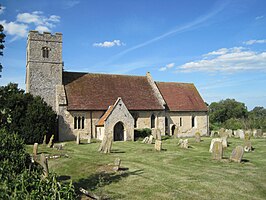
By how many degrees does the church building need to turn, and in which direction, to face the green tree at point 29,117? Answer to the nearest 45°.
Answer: approximately 45° to its right

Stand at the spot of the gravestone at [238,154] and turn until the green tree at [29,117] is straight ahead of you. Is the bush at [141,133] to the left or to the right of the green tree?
right

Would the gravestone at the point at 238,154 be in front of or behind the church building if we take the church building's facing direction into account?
in front

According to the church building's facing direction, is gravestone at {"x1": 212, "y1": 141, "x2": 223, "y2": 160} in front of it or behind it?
in front

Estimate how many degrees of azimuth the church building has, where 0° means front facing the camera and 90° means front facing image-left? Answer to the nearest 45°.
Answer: approximately 0°
